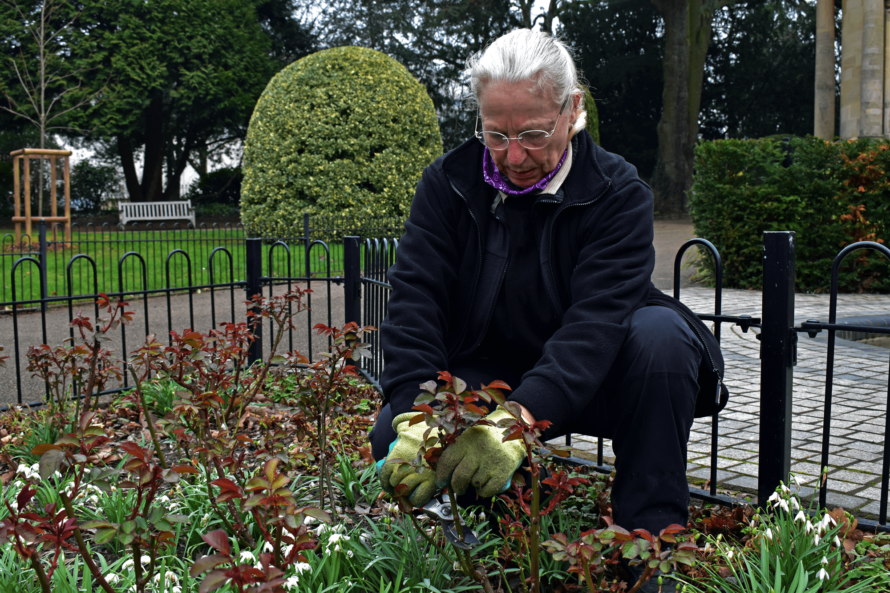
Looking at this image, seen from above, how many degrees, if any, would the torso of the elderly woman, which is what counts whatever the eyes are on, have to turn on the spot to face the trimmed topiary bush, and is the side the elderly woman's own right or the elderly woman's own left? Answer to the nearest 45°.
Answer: approximately 135° to the elderly woman's own right

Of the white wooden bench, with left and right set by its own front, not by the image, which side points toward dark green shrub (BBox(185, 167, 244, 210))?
back

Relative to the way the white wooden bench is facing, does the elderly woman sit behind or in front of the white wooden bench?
in front

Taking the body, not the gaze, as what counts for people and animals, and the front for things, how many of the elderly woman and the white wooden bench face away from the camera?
0

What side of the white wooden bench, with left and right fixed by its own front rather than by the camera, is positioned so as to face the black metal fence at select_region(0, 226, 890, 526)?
front

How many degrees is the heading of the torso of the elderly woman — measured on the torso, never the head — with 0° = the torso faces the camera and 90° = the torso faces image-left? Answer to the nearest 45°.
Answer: approximately 45°

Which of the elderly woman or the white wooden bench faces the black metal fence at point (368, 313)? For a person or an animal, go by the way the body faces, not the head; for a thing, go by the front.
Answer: the white wooden bench

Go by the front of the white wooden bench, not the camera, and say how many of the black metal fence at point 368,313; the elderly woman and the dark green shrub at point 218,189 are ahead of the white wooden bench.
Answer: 2

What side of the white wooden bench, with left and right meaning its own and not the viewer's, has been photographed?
front
